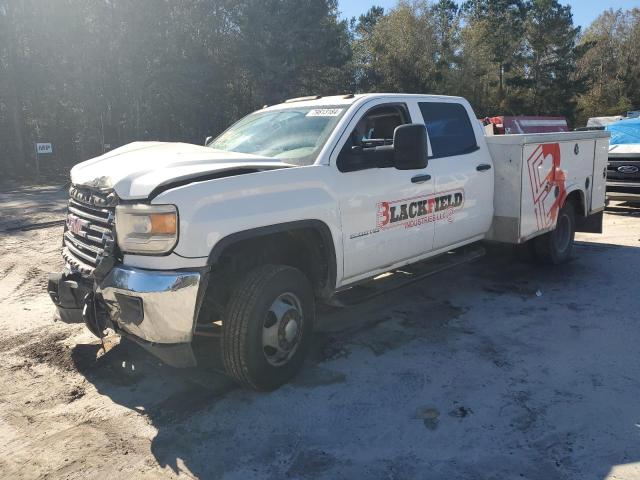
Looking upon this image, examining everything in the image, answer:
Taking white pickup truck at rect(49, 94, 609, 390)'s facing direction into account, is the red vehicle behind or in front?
behind

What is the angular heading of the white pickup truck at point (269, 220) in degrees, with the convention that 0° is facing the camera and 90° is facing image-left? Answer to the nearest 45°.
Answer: approximately 45°
